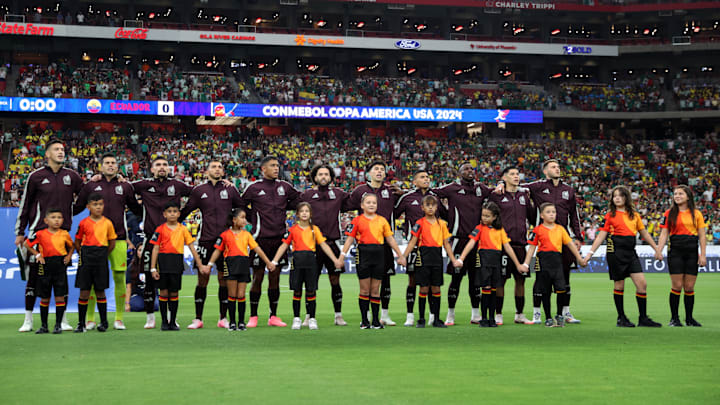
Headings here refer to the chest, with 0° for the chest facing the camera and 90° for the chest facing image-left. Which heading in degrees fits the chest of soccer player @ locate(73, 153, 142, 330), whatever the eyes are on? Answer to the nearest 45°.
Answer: approximately 0°

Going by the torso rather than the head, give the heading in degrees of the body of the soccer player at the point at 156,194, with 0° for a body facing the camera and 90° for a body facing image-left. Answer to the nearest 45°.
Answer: approximately 0°

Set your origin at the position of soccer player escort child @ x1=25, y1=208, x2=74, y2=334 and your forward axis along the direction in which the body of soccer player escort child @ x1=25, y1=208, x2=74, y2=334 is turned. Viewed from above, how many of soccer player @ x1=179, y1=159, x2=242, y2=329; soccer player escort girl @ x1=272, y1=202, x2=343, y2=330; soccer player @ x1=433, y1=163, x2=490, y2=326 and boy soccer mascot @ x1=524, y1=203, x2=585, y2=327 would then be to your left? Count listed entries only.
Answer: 4

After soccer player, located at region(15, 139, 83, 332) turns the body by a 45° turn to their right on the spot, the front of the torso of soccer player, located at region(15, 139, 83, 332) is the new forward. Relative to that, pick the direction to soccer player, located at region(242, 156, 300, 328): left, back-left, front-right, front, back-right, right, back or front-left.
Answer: back-left

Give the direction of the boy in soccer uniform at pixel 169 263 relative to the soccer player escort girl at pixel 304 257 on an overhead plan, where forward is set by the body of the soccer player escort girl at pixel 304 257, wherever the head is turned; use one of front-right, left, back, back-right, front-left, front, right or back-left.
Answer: right

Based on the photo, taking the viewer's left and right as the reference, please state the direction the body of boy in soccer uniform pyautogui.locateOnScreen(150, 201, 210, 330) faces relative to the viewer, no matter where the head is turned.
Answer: facing the viewer

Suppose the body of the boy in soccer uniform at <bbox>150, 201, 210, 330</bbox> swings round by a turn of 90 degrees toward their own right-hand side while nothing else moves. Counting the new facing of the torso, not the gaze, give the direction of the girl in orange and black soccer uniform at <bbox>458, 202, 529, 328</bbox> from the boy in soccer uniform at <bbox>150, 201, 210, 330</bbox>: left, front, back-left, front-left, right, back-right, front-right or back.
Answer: back

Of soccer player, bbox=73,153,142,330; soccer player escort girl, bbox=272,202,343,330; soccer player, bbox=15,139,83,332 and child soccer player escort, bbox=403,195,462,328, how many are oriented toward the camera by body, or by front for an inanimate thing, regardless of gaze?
4

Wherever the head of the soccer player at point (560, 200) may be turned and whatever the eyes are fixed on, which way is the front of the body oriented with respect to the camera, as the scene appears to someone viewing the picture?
toward the camera

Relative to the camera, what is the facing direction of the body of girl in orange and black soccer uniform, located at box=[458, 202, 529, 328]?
toward the camera
